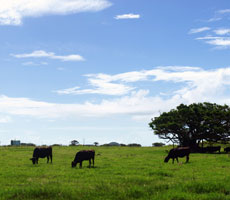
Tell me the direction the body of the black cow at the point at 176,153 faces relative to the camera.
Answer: to the viewer's left
